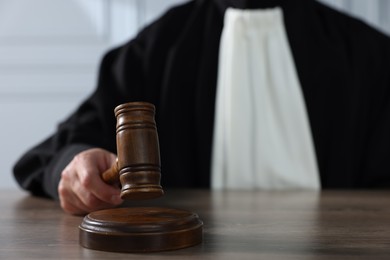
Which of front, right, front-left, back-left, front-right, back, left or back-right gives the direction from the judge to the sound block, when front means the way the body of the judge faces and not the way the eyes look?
front

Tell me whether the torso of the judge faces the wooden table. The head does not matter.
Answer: yes

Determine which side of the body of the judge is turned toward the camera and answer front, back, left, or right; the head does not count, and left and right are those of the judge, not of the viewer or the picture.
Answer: front
